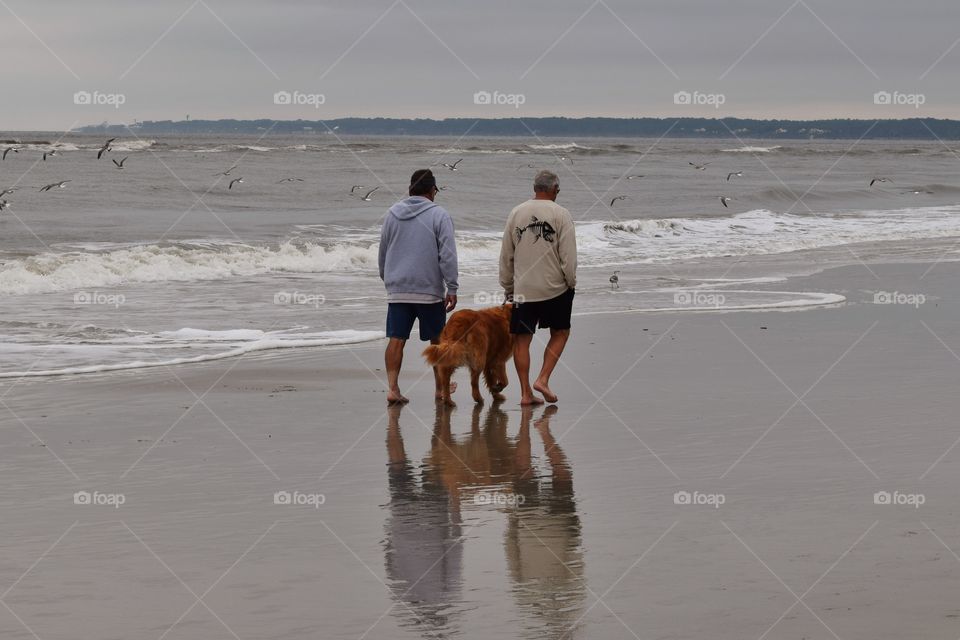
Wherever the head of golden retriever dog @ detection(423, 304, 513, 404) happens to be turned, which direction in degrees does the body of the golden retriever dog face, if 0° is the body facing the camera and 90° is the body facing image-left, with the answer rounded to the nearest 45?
approximately 225°

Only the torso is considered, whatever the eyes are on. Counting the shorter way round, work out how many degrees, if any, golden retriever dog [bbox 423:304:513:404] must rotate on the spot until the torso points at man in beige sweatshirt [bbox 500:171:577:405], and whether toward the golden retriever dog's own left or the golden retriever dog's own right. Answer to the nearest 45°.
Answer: approximately 45° to the golden retriever dog's own right
